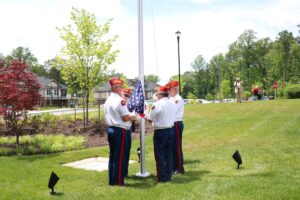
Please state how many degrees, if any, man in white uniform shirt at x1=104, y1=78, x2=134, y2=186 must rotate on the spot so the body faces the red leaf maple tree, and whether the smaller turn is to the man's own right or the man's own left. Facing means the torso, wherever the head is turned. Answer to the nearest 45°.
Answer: approximately 90° to the man's own left

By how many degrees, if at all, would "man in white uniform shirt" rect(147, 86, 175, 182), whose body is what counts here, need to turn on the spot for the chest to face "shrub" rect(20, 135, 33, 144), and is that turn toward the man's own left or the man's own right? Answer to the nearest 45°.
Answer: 0° — they already face it

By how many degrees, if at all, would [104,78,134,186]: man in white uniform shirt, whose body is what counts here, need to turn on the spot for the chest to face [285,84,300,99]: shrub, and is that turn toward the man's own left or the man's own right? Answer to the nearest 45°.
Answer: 0° — they already face it

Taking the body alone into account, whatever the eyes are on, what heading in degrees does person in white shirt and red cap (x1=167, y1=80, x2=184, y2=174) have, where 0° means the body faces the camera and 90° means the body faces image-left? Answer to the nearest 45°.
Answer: approximately 90°

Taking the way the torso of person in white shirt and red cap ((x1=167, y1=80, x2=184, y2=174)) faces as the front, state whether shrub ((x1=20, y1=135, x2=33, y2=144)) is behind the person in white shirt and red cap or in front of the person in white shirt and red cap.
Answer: in front

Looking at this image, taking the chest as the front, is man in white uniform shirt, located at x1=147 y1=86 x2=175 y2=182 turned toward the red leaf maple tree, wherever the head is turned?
yes

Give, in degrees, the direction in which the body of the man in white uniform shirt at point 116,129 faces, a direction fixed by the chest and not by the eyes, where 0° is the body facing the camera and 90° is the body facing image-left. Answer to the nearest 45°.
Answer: approximately 225°

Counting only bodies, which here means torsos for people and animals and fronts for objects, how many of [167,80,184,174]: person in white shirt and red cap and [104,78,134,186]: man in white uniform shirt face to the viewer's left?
1

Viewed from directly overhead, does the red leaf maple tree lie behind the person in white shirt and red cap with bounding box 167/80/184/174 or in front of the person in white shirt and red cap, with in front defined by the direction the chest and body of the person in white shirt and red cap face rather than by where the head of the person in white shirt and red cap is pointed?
in front

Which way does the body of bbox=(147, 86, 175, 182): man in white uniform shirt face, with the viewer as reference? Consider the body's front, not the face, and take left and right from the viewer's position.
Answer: facing away from the viewer and to the left of the viewer

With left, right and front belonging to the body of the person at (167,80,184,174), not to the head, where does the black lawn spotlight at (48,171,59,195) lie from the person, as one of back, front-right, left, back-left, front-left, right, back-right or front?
front-left
